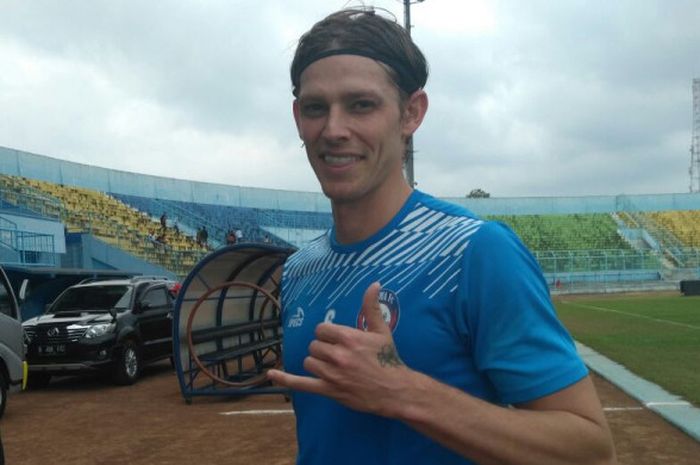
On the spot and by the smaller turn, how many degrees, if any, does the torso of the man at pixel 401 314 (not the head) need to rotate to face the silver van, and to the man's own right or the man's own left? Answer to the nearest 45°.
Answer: approximately 90° to the man's own right

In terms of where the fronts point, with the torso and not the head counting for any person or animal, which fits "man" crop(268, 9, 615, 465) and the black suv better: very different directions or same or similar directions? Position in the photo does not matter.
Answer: same or similar directions

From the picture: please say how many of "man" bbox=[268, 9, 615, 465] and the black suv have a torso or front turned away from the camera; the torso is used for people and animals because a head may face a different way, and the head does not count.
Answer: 0

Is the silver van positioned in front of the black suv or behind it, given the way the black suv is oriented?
in front

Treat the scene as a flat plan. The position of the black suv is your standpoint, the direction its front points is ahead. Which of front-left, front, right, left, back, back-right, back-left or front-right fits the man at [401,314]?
front-left

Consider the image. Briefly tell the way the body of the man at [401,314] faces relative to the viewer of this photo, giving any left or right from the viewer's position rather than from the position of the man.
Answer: facing the viewer and to the left of the viewer
